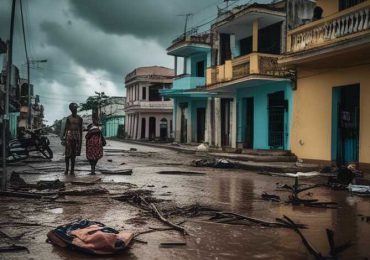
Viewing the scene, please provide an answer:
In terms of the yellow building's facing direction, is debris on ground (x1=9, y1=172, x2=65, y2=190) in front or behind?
in front

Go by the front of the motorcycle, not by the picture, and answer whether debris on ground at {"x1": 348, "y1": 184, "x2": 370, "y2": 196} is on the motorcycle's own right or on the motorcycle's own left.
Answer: on the motorcycle's own right

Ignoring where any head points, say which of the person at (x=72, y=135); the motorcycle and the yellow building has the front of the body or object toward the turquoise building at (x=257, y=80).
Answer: the motorcycle

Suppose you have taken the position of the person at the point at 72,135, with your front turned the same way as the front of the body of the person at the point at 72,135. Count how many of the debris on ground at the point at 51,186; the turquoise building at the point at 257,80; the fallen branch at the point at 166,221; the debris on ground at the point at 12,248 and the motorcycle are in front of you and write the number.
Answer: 3

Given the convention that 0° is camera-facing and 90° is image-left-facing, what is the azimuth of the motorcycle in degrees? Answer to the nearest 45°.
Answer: approximately 270°

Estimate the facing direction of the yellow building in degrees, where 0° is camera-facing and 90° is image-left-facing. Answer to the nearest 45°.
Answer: approximately 45°
